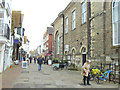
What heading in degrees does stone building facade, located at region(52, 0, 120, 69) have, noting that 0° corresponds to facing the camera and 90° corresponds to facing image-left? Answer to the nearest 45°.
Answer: approximately 45°
